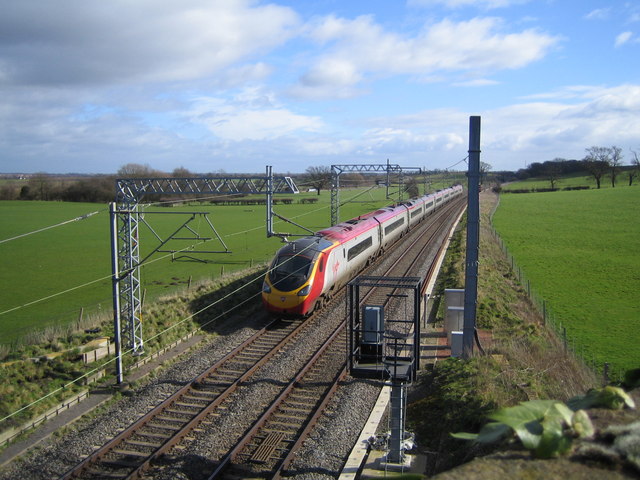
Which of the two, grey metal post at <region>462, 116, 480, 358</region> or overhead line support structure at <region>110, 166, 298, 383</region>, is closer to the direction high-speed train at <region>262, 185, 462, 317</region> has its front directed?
the overhead line support structure

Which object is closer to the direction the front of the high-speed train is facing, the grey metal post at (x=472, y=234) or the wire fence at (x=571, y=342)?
the grey metal post

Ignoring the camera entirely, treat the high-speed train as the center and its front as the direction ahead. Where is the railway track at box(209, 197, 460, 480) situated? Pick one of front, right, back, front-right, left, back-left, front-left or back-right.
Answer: front-left

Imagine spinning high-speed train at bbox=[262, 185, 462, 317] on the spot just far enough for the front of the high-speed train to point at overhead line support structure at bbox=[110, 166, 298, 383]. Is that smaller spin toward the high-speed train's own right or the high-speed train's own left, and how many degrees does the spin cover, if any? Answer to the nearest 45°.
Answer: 0° — it already faces it

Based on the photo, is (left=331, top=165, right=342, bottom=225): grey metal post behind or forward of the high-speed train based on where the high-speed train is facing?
behind

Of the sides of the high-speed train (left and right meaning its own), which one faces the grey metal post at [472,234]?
front

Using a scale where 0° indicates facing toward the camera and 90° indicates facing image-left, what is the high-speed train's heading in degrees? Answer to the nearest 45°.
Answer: approximately 45°

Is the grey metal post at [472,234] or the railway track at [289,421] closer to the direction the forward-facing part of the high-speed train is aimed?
the railway track

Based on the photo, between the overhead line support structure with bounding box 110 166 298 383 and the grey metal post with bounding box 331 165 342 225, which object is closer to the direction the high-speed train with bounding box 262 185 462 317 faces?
the overhead line support structure
